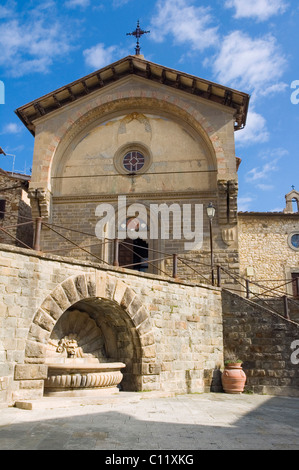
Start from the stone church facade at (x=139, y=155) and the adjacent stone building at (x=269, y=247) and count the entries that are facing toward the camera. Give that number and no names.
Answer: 2

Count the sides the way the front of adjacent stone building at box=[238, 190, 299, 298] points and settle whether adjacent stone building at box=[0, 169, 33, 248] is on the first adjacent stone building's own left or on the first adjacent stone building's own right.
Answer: on the first adjacent stone building's own right

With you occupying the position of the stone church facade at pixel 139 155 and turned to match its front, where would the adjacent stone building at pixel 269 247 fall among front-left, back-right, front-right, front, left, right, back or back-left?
back-left

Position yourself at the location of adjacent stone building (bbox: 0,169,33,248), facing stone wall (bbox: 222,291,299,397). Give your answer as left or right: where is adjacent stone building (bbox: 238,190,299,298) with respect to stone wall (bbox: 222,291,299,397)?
left

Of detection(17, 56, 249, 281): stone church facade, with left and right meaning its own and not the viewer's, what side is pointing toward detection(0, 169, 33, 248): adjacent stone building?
right
